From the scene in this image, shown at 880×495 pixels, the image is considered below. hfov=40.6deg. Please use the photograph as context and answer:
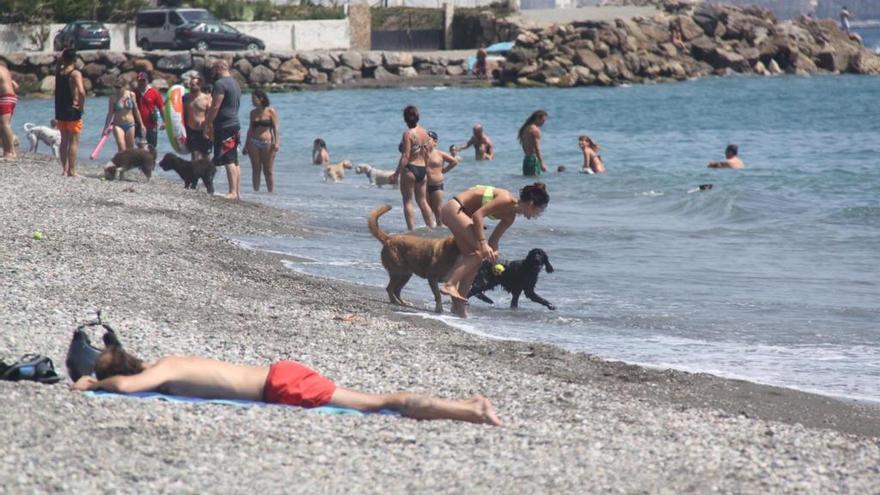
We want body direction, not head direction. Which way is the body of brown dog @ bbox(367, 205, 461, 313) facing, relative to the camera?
to the viewer's right

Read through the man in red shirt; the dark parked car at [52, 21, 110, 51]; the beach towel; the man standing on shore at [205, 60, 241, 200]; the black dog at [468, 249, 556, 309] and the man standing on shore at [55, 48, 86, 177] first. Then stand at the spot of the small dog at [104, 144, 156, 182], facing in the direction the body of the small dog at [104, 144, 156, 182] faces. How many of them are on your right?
2

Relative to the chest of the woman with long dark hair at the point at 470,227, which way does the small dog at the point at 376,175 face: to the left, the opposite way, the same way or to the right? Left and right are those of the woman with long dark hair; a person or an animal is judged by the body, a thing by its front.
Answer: the opposite way

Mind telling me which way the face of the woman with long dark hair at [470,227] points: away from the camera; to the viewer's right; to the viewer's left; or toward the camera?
to the viewer's right

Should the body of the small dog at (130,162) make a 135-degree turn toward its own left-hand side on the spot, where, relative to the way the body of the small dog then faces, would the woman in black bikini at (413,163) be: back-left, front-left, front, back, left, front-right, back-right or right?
front

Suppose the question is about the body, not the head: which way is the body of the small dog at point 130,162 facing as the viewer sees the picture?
to the viewer's left

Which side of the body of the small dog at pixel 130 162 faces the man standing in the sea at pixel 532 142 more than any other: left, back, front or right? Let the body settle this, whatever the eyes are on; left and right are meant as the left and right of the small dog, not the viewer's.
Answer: back

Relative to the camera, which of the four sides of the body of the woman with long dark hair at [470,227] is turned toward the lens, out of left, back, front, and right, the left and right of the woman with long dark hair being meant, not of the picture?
right

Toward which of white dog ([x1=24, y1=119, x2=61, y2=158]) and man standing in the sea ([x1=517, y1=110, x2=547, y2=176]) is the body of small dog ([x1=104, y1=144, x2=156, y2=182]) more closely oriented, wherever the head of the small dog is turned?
the white dog

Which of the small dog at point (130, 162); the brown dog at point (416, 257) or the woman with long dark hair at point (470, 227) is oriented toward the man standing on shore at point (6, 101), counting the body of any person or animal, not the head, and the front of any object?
the small dog

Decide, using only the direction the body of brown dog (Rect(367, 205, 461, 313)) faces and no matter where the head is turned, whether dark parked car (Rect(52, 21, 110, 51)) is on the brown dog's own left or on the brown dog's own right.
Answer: on the brown dog's own left

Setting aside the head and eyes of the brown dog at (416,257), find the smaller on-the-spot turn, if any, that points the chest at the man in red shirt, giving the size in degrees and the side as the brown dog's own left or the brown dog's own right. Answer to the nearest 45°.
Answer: approximately 135° to the brown dog's own left

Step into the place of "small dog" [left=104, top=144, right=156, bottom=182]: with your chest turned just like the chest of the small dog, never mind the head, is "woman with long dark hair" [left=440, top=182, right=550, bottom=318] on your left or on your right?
on your left

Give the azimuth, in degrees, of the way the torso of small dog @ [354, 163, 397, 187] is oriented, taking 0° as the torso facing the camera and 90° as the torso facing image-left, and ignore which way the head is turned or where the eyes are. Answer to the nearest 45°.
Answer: approximately 90°

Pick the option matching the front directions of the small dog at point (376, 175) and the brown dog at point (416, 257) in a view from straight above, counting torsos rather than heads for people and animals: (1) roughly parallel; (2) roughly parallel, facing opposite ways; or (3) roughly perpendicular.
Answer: roughly parallel, facing opposite ways
